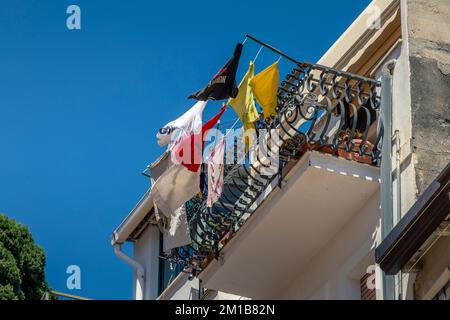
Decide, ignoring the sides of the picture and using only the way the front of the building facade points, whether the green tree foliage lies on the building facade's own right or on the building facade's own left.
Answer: on the building facade's own right

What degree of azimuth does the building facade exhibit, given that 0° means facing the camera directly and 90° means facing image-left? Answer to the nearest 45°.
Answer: approximately 45°
